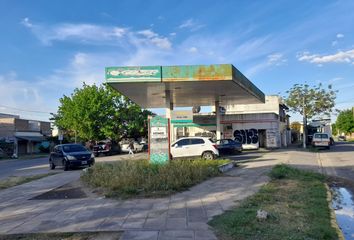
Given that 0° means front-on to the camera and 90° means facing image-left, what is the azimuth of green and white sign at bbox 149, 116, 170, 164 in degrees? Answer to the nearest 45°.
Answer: approximately 0°

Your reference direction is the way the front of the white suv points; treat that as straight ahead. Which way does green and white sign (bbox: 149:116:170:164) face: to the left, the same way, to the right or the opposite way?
to the left

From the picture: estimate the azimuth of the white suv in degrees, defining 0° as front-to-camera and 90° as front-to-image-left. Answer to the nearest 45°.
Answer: approximately 90°

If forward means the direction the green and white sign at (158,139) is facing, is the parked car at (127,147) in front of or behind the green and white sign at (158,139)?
behind

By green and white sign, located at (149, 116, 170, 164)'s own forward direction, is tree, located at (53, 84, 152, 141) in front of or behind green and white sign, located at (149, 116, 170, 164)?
behind

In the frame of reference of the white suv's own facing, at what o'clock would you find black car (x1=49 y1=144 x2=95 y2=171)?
The black car is roughly at 12 o'clock from the white suv.

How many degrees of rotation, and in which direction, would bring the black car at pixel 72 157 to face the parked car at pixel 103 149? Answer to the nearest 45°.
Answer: approximately 135° to its left

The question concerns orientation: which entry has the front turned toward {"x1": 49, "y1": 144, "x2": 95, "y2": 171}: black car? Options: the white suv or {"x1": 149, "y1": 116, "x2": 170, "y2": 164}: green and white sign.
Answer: the white suv

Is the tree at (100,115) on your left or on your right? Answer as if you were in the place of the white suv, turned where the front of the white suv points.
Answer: on your right
